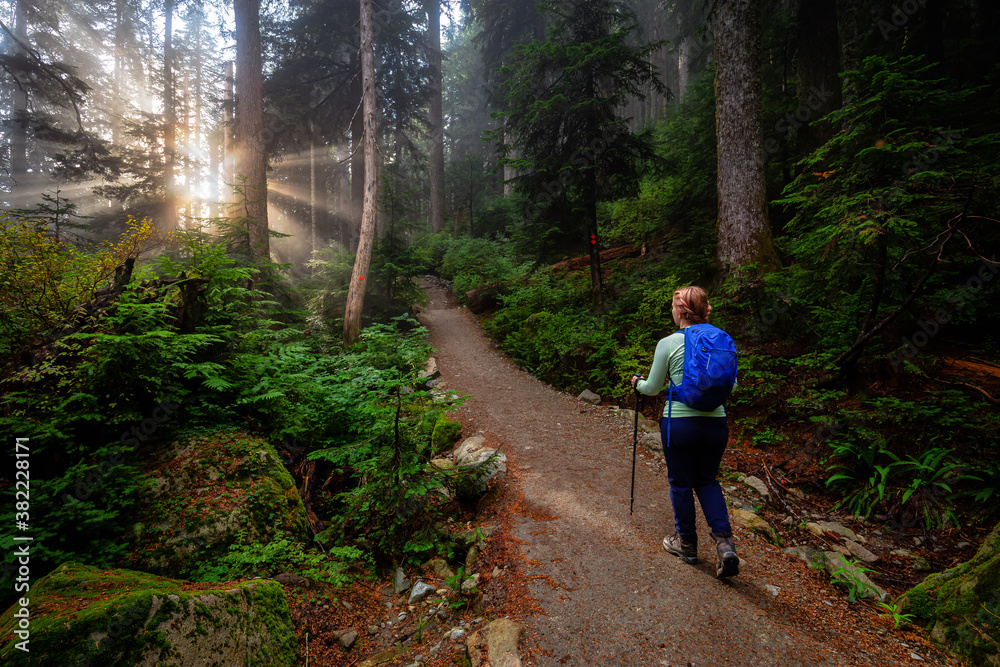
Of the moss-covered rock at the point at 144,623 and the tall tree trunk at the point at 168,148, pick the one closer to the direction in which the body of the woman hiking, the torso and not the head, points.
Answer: the tall tree trunk

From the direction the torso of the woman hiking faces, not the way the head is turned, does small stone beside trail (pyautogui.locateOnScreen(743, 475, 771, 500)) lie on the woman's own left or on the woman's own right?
on the woman's own right

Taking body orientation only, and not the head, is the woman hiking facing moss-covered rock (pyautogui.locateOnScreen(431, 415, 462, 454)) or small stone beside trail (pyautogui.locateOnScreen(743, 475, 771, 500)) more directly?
the moss-covered rock

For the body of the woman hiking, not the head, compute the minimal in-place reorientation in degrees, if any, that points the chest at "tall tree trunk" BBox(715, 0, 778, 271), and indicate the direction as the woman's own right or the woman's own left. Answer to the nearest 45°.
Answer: approximately 45° to the woman's own right

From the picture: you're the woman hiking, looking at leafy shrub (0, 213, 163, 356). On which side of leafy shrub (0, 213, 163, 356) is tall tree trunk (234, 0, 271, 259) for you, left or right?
right

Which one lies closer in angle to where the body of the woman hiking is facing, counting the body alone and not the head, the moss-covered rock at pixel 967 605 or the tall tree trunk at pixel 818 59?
the tall tree trunk

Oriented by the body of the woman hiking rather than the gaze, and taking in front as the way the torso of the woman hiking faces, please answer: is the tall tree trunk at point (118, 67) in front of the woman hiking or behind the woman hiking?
in front

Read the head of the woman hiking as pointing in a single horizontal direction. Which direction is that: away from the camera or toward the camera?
away from the camera

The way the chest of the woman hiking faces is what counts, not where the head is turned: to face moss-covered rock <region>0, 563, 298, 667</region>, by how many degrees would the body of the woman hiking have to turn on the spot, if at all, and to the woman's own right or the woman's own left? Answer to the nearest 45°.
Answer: approximately 90° to the woman's own left

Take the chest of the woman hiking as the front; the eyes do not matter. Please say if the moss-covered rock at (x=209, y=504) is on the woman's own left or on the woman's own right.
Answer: on the woman's own left

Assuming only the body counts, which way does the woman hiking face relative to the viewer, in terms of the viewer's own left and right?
facing away from the viewer and to the left of the viewer

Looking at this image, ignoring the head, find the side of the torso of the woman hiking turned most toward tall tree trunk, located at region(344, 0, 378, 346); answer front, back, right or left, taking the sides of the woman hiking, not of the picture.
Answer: front
